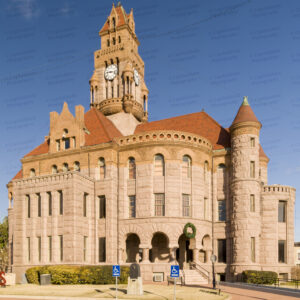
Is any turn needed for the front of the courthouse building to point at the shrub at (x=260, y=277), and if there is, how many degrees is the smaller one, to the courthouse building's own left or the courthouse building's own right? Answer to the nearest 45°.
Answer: approximately 45° to the courthouse building's own left

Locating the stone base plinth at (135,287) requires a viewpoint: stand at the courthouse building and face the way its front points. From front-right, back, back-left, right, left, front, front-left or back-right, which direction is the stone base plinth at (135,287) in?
front

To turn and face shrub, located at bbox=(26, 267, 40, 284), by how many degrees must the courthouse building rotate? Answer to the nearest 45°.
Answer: approximately 45° to its right

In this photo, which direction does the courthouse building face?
toward the camera
